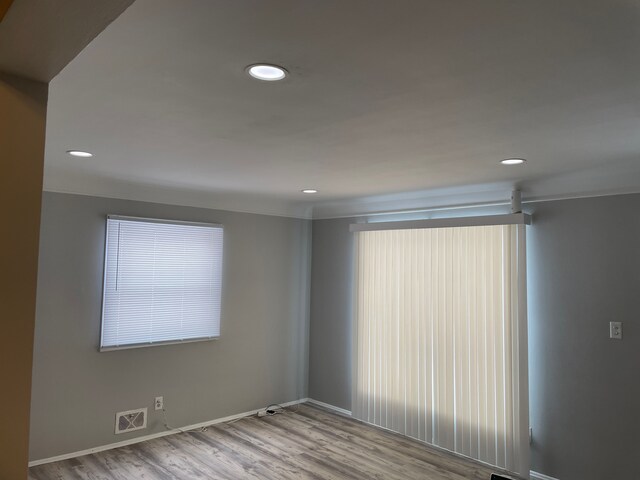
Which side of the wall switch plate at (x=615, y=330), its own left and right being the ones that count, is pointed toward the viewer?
front

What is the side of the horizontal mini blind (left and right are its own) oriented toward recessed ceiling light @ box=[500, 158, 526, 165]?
front

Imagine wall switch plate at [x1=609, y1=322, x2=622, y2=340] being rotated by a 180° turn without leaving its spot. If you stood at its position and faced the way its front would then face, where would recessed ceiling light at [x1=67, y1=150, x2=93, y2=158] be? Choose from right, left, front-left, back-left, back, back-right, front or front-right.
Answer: back-left

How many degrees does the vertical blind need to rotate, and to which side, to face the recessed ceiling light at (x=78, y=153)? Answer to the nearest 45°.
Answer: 0° — it already faces it

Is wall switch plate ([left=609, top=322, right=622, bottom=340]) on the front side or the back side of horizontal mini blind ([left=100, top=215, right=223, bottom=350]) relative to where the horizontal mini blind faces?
on the front side

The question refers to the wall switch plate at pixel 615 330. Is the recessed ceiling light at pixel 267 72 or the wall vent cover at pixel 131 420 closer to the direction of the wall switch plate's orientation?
the recessed ceiling light

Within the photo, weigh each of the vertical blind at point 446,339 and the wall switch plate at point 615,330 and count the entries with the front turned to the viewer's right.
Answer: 0

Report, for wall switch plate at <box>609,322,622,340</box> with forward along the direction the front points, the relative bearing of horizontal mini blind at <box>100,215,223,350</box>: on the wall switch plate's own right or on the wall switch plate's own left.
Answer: on the wall switch plate's own right

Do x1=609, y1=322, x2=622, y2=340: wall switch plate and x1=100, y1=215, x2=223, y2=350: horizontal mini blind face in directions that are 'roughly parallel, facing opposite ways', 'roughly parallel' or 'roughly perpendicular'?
roughly perpendicular

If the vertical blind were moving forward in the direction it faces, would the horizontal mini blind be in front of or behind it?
in front

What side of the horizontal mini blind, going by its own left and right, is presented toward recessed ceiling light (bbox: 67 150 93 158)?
right

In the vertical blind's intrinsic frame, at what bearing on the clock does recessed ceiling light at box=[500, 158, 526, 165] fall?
The recessed ceiling light is roughly at 10 o'clock from the vertical blind.

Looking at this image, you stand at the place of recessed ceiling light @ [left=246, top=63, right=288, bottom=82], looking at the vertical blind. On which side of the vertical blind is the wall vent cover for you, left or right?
left

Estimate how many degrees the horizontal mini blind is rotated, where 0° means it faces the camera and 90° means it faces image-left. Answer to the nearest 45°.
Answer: approximately 315°
